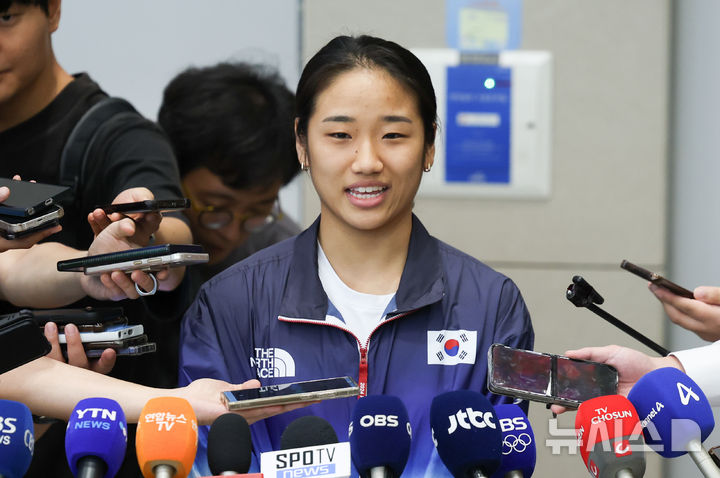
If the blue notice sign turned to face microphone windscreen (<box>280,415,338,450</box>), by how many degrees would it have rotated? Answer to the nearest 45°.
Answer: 0° — it already faces it

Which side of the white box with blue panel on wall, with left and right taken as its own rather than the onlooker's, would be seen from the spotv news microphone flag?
front

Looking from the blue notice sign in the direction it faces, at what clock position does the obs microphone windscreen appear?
The obs microphone windscreen is roughly at 12 o'clock from the blue notice sign.

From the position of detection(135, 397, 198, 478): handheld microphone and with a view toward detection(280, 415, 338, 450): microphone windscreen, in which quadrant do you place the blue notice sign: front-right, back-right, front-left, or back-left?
front-left

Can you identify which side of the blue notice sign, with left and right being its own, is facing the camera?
front

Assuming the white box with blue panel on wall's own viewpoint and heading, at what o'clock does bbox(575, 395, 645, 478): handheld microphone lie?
The handheld microphone is roughly at 12 o'clock from the white box with blue panel on wall.

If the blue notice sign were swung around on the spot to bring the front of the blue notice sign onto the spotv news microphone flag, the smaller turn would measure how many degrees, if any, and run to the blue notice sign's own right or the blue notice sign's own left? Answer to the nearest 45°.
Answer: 0° — it already faces it

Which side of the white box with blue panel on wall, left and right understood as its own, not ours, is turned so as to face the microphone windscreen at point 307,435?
front

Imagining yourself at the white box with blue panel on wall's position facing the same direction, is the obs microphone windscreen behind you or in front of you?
in front

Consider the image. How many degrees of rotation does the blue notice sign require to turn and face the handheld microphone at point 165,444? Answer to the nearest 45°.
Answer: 0° — it already faces it

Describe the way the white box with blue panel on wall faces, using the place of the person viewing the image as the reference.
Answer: facing the viewer

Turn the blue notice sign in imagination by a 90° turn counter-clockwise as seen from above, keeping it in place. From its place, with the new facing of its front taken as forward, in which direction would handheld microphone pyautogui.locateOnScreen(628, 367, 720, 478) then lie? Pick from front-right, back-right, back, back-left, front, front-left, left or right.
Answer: right

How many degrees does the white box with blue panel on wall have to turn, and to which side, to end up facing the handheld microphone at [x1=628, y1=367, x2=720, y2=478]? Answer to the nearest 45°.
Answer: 0° — it already faces it
